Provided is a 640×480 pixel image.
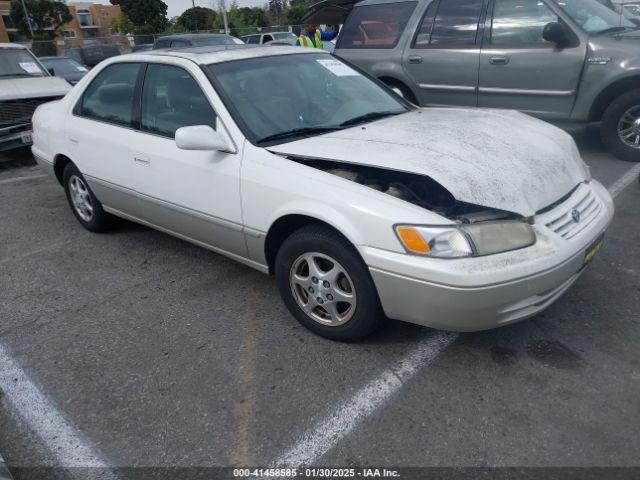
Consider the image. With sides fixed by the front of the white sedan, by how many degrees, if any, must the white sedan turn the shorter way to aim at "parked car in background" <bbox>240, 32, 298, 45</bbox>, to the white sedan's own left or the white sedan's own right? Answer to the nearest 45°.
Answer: approximately 135° to the white sedan's own left

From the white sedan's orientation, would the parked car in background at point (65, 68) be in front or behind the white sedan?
behind

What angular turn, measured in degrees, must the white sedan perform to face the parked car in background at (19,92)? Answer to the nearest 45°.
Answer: approximately 180°

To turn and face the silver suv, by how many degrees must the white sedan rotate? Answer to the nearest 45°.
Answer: approximately 90° to its left

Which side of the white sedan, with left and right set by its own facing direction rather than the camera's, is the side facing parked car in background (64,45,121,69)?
back

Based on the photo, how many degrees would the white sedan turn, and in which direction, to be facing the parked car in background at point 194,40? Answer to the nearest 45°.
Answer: approximately 135° to its left

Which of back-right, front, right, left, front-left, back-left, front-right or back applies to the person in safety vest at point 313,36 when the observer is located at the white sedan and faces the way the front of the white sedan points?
back-left

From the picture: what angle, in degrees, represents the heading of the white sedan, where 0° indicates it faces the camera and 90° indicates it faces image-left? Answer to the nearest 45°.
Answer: approximately 315°

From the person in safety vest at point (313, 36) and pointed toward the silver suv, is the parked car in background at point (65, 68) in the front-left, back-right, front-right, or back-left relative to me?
back-right
